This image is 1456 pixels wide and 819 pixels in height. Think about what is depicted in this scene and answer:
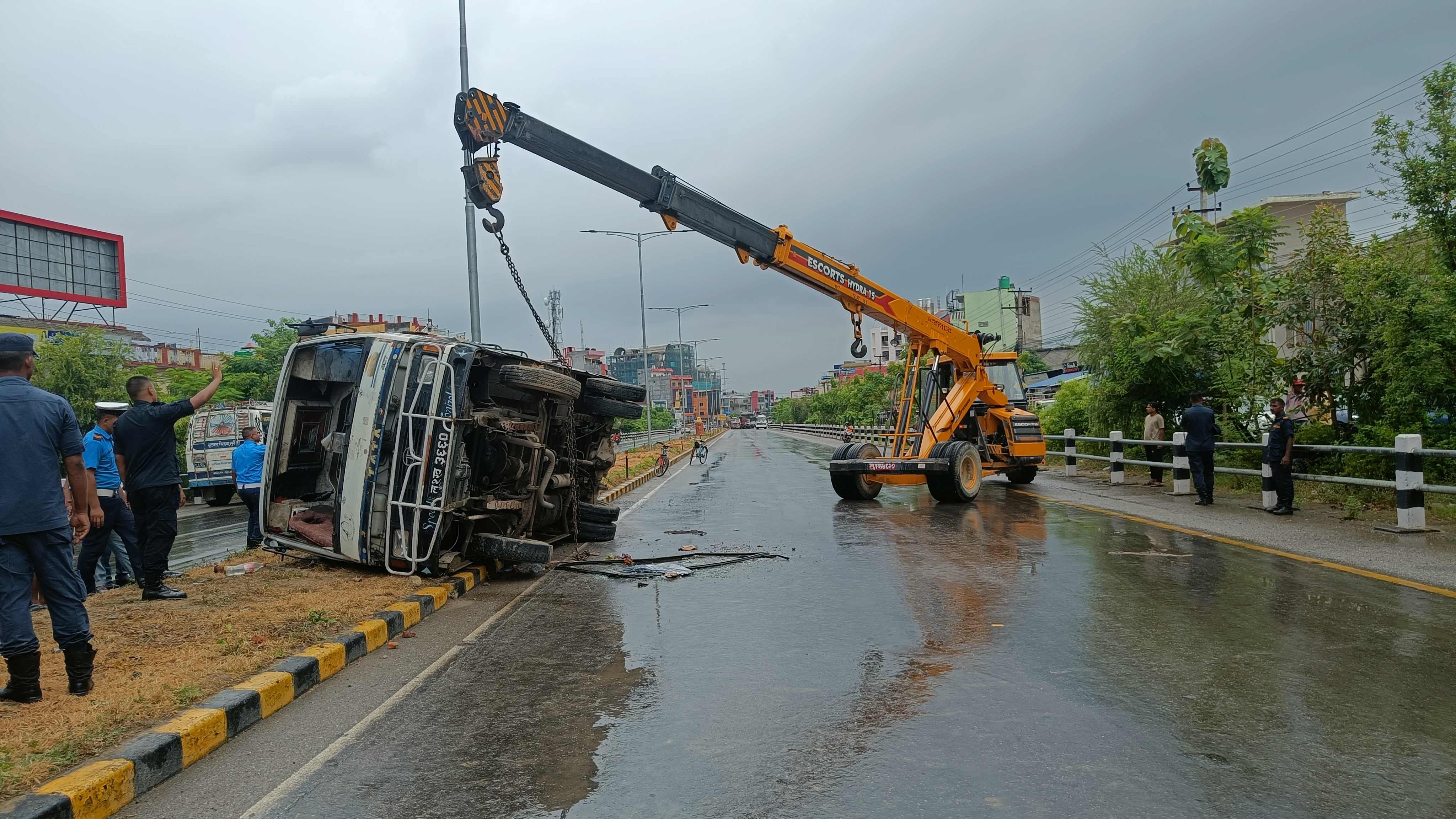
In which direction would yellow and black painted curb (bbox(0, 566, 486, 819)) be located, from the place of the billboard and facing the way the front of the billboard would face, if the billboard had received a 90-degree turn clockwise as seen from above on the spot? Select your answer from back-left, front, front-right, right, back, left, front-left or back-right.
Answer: front-left

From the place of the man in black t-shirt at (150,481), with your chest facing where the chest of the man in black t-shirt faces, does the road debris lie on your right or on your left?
on your right

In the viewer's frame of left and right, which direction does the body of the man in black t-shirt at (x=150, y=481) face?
facing away from the viewer and to the right of the viewer

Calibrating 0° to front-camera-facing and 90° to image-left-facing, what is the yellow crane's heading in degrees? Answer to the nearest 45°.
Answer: approximately 45°

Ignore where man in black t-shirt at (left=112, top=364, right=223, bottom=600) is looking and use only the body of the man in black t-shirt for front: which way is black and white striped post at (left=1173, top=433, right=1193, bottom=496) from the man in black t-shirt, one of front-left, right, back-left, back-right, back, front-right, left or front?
front-right

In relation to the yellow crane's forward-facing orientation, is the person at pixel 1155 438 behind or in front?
behind

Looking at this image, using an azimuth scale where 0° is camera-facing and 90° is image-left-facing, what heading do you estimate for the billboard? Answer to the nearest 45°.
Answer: approximately 315°
